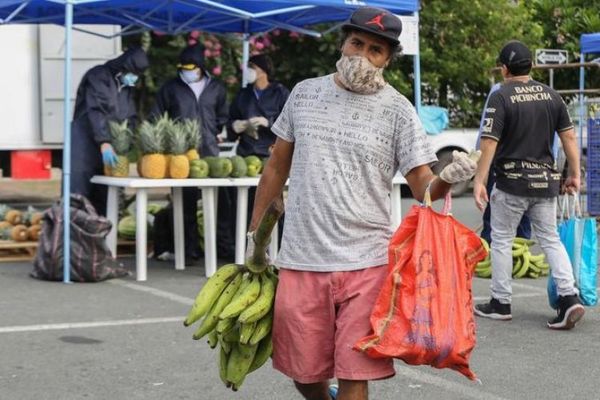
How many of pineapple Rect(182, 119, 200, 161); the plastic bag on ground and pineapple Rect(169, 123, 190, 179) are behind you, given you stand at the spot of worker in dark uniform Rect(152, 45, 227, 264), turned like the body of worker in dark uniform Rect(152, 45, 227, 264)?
0

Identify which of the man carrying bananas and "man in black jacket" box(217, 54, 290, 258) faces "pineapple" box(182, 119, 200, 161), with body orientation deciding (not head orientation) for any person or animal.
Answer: the man in black jacket

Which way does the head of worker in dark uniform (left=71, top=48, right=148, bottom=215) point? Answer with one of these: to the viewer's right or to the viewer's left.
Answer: to the viewer's right

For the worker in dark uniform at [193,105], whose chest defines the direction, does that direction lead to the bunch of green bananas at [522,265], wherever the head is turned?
no

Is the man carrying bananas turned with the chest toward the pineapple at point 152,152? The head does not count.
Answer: no

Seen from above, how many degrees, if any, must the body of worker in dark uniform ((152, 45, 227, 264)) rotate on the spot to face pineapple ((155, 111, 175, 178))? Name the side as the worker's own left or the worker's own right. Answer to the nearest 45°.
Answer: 0° — they already face it

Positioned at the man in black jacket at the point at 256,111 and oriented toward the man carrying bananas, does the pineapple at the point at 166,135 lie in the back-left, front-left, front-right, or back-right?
front-right

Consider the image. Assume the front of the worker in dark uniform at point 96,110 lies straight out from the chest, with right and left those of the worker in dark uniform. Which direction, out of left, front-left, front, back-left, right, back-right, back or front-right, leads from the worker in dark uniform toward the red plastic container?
back-left

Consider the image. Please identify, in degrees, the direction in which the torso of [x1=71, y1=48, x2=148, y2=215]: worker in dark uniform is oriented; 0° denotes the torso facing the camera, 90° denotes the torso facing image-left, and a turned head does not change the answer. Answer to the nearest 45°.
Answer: approximately 315°

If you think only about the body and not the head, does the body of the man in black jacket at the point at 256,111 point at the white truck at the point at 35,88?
no

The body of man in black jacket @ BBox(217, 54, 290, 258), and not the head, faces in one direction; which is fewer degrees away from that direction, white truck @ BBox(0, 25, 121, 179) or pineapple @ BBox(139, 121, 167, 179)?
the pineapple

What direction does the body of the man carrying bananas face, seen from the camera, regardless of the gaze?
toward the camera

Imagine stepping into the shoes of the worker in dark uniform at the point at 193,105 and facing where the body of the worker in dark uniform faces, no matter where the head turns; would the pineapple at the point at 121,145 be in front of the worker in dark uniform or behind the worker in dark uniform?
in front

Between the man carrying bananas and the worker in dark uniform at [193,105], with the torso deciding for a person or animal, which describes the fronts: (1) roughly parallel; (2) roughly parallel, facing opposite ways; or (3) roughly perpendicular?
roughly parallel
